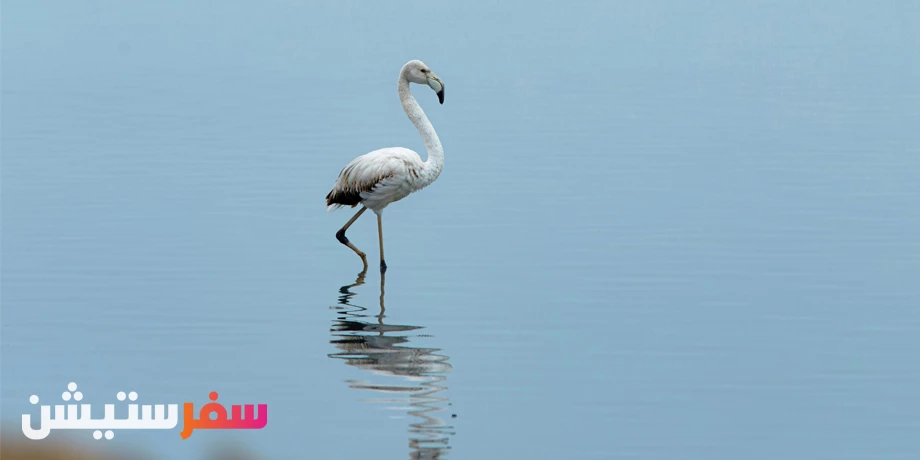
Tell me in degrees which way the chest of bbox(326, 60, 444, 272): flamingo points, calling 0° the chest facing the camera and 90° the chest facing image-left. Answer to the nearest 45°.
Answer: approximately 270°
